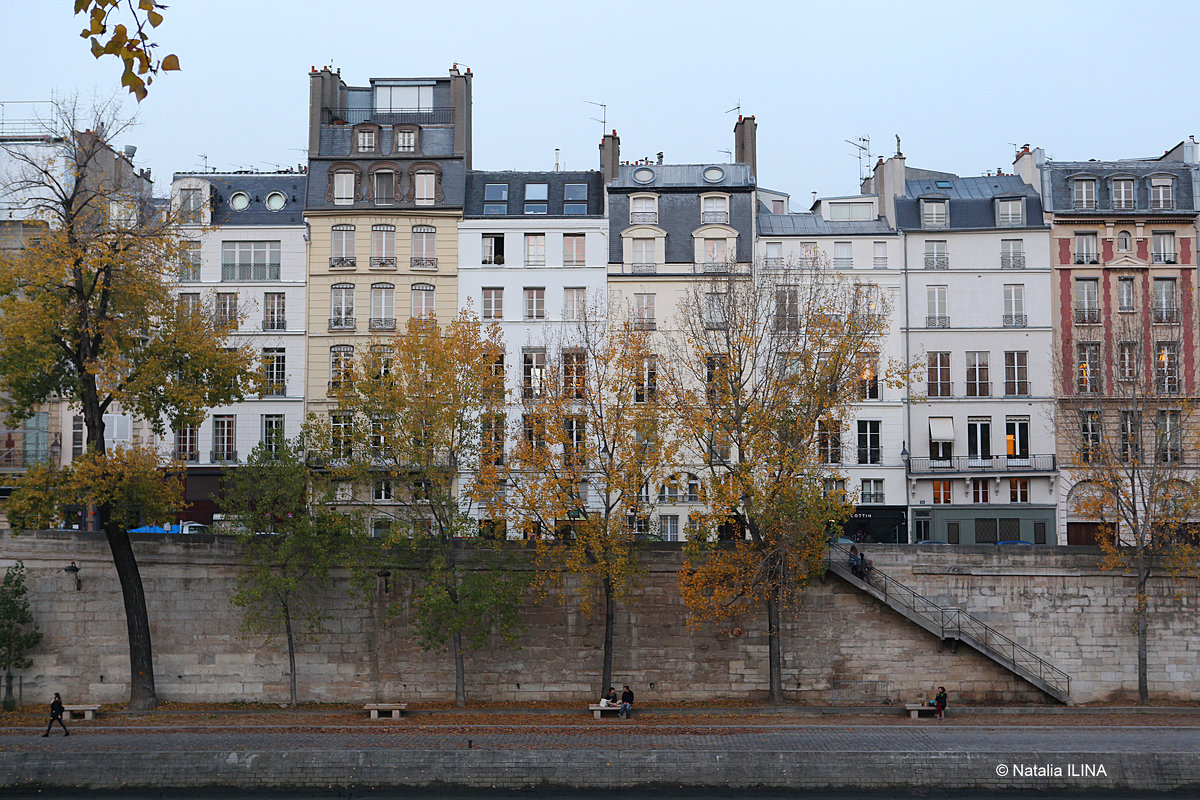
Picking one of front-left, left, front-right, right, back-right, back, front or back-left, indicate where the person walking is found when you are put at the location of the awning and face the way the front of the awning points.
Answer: front-right

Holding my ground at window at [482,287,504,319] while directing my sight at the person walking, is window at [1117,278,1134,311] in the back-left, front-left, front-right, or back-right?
back-left

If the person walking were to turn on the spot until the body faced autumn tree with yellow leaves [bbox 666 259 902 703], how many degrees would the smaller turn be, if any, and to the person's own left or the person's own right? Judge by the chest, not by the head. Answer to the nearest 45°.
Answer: approximately 180°

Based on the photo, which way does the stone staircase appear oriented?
to the viewer's right

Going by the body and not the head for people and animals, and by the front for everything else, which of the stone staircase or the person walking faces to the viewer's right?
the stone staircase

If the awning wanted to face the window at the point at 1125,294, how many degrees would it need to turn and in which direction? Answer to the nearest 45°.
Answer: approximately 90° to its left

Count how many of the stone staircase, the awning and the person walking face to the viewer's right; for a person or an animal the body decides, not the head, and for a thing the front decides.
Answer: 1

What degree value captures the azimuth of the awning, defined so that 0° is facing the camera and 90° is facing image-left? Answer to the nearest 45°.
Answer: approximately 0°

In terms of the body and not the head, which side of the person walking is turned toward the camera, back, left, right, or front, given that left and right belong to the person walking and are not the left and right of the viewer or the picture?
left

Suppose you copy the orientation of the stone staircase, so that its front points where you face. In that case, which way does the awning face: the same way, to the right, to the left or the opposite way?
to the right
